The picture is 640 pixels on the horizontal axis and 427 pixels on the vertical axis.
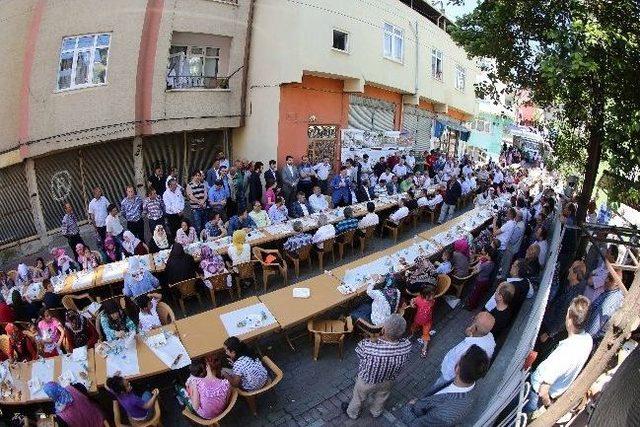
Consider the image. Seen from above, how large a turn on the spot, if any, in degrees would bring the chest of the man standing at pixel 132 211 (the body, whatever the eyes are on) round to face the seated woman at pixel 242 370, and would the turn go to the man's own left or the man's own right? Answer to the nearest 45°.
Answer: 0° — they already face them

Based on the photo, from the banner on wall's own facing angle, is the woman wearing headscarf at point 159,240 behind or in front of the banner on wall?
in front

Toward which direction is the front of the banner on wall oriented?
toward the camera

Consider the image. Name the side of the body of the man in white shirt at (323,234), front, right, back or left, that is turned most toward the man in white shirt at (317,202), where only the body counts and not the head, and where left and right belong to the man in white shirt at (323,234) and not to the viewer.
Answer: front

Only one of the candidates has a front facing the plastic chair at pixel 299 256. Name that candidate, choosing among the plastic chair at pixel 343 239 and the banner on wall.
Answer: the banner on wall

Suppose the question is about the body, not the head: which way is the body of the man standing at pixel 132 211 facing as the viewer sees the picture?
toward the camera

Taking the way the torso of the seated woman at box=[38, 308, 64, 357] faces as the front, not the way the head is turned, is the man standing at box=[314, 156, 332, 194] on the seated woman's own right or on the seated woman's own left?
on the seated woman's own left

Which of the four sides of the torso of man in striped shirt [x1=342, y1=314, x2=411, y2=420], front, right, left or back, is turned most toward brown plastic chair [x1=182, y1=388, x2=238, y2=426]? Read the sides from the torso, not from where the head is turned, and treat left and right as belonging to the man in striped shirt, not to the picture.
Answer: left

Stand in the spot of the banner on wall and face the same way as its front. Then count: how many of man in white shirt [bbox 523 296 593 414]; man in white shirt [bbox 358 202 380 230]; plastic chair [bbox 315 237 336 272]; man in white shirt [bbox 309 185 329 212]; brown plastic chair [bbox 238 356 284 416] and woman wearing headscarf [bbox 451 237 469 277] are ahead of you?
6

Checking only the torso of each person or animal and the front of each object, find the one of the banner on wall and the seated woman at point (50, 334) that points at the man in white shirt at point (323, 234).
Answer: the banner on wall

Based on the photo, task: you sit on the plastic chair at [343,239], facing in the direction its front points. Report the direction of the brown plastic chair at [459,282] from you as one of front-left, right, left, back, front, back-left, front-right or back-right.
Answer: back
